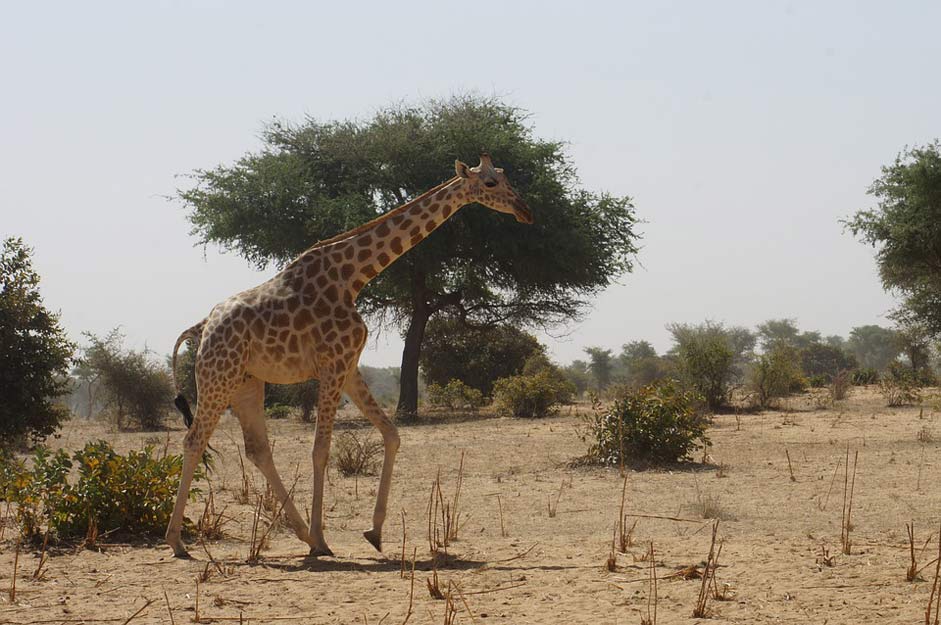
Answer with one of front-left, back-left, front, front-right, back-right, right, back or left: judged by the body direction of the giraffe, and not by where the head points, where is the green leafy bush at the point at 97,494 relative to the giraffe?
back-left

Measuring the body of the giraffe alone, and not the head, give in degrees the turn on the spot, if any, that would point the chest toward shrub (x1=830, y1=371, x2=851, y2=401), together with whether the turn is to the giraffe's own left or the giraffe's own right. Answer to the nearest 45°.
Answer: approximately 45° to the giraffe's own left

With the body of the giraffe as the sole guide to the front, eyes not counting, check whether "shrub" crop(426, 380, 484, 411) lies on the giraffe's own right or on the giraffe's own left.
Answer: on the giraffe's own left

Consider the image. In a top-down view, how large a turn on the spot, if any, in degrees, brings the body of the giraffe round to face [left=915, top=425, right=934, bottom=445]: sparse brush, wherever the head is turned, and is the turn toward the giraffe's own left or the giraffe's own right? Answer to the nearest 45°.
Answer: approximately 45° to the giraffe's own left

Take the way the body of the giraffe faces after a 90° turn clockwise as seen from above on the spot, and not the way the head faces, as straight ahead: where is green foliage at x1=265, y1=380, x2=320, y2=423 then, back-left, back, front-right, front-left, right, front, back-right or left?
back

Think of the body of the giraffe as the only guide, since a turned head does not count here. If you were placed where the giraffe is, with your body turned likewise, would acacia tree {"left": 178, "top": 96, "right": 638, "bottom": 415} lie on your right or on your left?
on your left

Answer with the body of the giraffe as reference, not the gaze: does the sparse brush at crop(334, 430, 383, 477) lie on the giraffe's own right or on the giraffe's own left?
on the giraffe's own left

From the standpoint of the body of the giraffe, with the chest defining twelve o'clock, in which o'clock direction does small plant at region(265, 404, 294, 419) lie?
The small plant is roughly at 9 o'clock from the giraffe.

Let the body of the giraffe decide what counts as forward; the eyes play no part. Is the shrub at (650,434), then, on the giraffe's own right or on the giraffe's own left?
on the giraffe's own left

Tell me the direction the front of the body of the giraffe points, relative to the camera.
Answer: to the viewer's right

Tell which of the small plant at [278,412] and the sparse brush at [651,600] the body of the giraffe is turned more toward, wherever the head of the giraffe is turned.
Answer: the sparse brush

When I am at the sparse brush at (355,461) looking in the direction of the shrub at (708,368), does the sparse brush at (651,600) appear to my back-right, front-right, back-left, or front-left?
back-right

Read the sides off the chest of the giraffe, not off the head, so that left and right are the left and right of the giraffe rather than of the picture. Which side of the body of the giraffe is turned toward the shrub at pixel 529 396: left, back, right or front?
left
